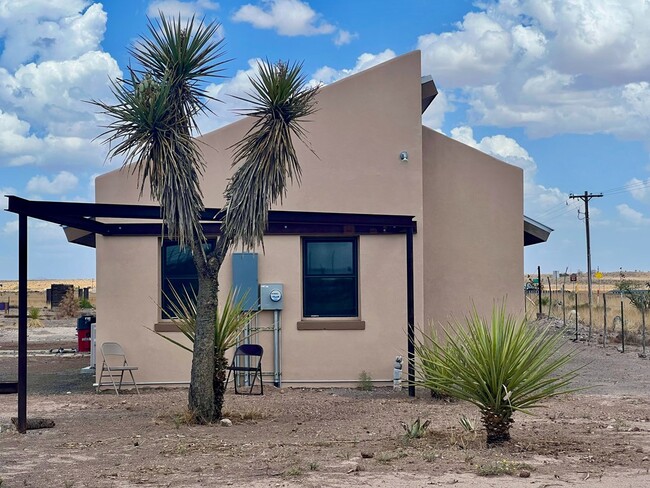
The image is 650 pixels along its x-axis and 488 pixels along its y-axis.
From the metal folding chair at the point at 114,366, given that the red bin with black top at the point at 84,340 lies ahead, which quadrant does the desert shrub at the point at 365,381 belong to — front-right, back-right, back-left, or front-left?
back-right

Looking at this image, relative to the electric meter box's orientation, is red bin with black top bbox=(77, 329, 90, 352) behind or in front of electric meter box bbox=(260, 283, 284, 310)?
behind

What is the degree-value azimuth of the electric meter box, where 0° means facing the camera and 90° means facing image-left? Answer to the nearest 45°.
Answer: approximately 0°

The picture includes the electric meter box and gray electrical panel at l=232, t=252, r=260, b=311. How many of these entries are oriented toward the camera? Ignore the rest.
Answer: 2

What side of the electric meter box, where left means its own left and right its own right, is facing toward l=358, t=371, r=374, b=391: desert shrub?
left

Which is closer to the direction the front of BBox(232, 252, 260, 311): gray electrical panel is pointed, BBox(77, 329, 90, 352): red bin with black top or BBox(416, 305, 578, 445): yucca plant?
the yucca plant

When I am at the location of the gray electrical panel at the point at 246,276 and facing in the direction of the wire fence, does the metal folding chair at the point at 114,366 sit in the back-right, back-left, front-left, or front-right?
back-left

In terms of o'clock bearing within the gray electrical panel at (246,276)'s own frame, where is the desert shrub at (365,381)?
The desert shrub is roughly at 9 o'clock from the gray electrical panel.

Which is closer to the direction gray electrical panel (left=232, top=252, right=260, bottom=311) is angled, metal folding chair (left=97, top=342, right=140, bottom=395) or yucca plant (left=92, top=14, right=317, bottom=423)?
the yucca plant

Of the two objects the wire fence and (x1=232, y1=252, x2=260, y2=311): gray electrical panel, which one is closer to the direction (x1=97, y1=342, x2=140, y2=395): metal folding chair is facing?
the gray electrical panel
